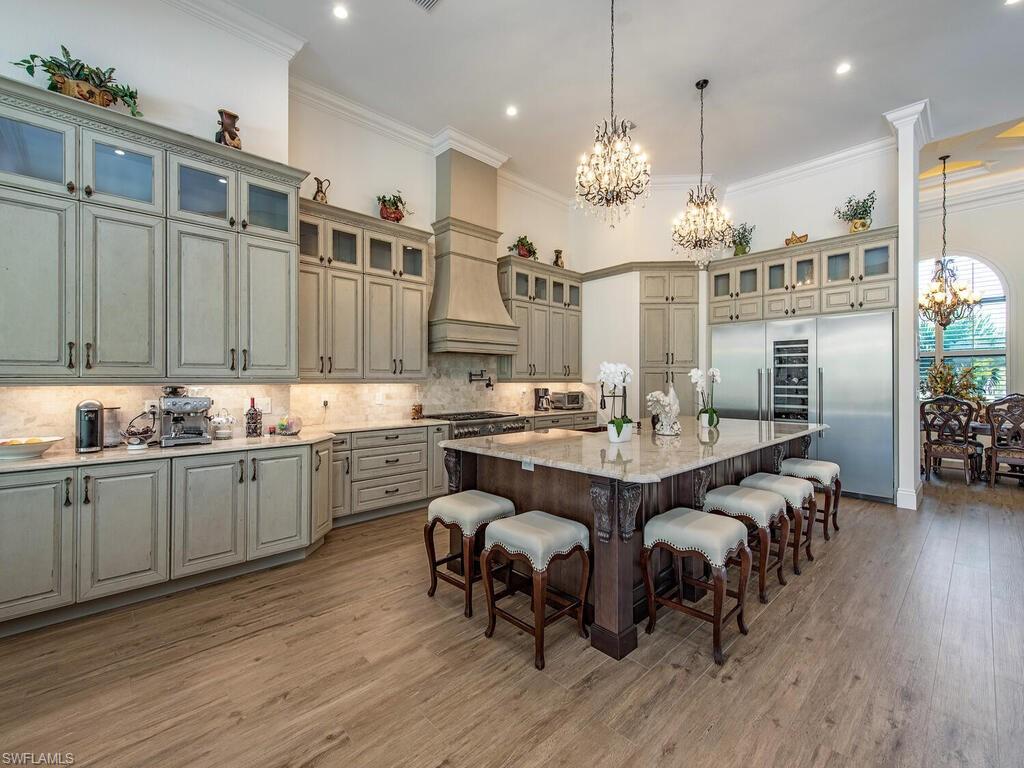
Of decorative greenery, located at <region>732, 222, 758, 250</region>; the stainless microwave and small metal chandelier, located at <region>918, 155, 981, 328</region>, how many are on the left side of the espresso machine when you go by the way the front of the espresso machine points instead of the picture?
3

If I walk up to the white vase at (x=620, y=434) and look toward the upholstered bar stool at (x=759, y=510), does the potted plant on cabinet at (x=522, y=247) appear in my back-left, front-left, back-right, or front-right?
back-left

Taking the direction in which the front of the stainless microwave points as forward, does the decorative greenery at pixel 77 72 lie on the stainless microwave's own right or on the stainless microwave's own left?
on the stainless microwave's own right

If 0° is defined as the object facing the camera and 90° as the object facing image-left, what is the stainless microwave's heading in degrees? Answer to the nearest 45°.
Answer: approximately 315°

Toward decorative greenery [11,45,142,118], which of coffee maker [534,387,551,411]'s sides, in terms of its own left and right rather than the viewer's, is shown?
right

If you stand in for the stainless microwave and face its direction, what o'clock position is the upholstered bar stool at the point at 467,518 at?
The upholstered bar stool is roughly at 2 o'clock from the stainless microwave.

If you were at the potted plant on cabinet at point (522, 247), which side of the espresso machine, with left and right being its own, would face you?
left

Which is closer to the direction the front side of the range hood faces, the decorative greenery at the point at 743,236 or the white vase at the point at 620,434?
the white vase
